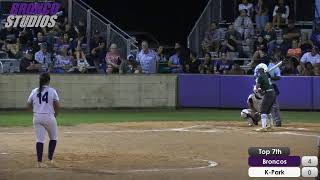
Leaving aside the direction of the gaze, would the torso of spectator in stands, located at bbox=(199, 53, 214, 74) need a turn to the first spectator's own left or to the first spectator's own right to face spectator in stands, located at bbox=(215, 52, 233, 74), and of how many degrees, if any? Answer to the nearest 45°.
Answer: approximately 90° to the first spectator's own left

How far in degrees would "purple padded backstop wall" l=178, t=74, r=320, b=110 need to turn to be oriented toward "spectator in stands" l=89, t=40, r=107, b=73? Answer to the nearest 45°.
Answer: approximately 90° to its right

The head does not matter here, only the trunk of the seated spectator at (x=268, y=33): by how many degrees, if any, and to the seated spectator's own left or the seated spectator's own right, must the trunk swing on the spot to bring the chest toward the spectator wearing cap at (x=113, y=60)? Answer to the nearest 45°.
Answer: approximately 90° to the seated spectator's own right

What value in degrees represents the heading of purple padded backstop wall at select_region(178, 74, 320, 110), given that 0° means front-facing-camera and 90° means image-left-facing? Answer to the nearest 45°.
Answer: approximately 0°

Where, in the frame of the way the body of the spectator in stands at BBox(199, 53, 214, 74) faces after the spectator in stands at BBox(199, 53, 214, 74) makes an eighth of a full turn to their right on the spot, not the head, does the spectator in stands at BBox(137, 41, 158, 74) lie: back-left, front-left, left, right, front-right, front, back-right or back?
front-right

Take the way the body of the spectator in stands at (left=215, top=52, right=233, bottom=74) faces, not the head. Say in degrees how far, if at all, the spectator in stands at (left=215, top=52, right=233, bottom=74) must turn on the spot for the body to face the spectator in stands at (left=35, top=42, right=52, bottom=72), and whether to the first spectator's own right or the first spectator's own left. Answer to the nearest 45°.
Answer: approximately 90° to the first spectator's own right

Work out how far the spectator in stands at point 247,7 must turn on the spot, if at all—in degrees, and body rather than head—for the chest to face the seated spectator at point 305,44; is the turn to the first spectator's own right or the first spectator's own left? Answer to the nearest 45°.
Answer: approximately 45° to the first spectator's own left

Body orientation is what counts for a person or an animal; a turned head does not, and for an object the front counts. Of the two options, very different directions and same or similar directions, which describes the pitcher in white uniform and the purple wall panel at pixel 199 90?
very different directions

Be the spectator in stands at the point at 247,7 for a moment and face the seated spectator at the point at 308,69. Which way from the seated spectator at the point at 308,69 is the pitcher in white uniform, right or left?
right

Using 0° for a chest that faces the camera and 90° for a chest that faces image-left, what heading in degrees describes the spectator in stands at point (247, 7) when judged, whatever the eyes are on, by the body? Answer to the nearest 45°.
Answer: approximately 0°

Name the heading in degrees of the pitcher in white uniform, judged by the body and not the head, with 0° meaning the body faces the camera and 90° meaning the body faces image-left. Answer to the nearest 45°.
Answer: approximately 180°
